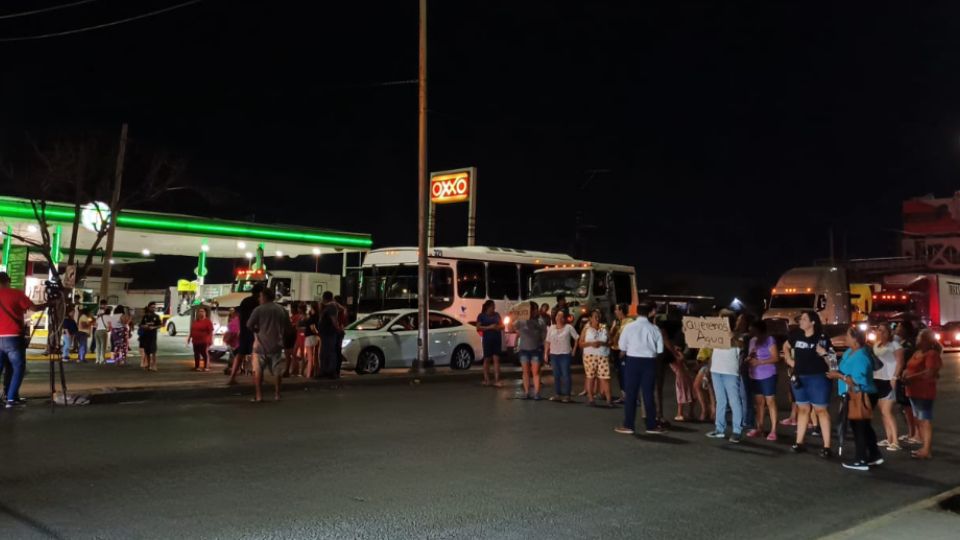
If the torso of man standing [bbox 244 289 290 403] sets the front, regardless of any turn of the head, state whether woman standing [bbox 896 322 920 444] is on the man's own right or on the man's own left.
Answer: on the man's own right

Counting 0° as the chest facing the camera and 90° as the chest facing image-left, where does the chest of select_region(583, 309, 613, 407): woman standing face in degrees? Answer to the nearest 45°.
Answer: approximately 0°

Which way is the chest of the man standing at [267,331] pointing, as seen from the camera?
away from the camera

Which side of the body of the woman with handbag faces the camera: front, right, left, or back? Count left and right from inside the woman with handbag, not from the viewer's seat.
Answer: left

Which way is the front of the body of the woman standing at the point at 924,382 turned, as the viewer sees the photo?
to the viewer's left

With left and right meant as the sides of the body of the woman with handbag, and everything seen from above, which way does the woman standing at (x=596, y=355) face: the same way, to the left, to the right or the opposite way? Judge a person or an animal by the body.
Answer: to the left

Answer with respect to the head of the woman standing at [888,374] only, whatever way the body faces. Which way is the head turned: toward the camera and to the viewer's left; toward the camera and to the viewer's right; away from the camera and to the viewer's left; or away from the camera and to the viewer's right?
toward the camera and to the viewer's left

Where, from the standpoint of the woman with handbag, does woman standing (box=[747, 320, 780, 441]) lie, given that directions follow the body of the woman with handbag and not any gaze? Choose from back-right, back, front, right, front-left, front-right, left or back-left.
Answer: front-right
